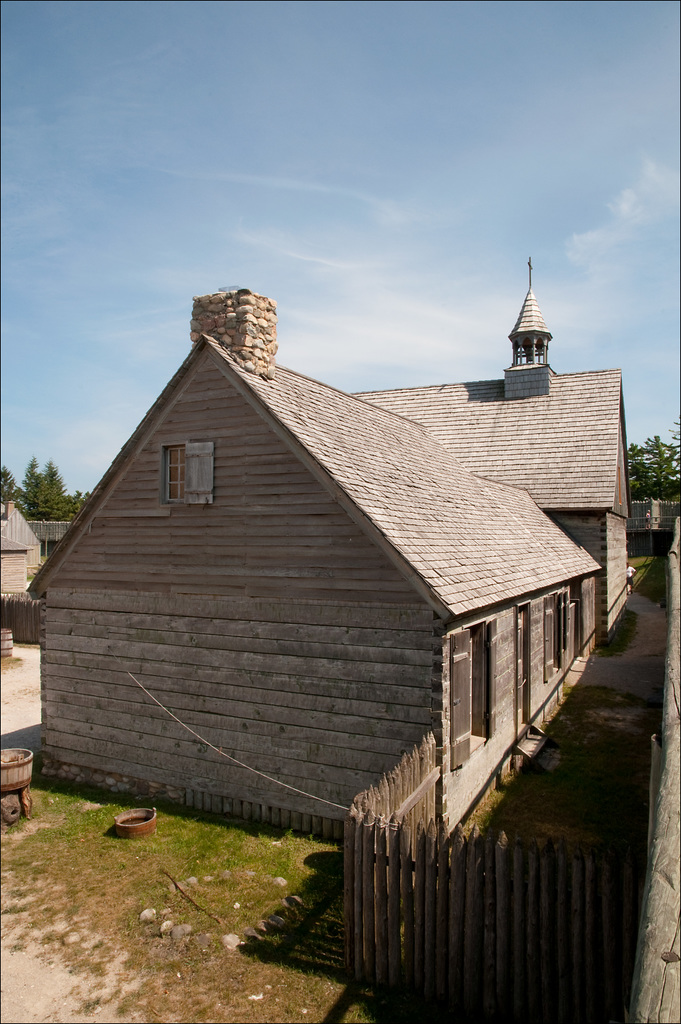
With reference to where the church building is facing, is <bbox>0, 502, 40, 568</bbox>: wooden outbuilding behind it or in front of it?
behind

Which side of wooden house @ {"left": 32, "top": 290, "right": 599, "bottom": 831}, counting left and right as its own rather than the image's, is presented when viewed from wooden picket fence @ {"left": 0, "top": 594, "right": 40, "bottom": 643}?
back

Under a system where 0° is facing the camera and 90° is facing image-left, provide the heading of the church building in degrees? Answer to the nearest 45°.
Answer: approximately 270°

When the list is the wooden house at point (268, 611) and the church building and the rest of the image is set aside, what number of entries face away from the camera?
0

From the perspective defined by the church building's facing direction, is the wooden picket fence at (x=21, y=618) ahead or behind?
behind

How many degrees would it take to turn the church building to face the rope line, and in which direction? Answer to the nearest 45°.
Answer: approximately 90° to its right

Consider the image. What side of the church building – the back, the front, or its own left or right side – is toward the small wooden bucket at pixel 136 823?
right

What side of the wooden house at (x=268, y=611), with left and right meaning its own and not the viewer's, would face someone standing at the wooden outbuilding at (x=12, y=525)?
back

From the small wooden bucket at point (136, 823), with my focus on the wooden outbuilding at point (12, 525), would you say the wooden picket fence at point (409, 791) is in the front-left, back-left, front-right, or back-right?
back-right

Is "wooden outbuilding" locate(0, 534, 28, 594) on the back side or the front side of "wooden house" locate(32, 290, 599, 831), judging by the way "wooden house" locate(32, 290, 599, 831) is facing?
on the back side

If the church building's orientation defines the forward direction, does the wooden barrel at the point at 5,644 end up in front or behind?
behind

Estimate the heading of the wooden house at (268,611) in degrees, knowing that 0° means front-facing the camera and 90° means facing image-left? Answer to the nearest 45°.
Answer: approximately 315°
